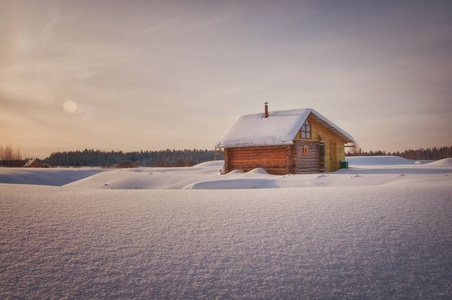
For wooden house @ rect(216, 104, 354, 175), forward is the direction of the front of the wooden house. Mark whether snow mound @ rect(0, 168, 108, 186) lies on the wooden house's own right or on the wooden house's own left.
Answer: on the wooden house's own right

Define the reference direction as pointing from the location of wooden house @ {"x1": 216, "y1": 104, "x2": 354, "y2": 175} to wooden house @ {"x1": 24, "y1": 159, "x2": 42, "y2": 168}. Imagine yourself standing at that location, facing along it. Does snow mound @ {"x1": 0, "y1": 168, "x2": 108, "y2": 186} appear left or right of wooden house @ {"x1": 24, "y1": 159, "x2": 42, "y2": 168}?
left

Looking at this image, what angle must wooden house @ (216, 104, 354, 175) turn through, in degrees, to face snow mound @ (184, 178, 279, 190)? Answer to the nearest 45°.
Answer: approximately 45° to its right

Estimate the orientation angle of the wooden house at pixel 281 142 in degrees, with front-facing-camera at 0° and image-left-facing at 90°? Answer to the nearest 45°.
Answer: approximately 315°

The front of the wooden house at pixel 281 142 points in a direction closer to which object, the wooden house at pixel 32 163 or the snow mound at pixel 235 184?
the snow mound
